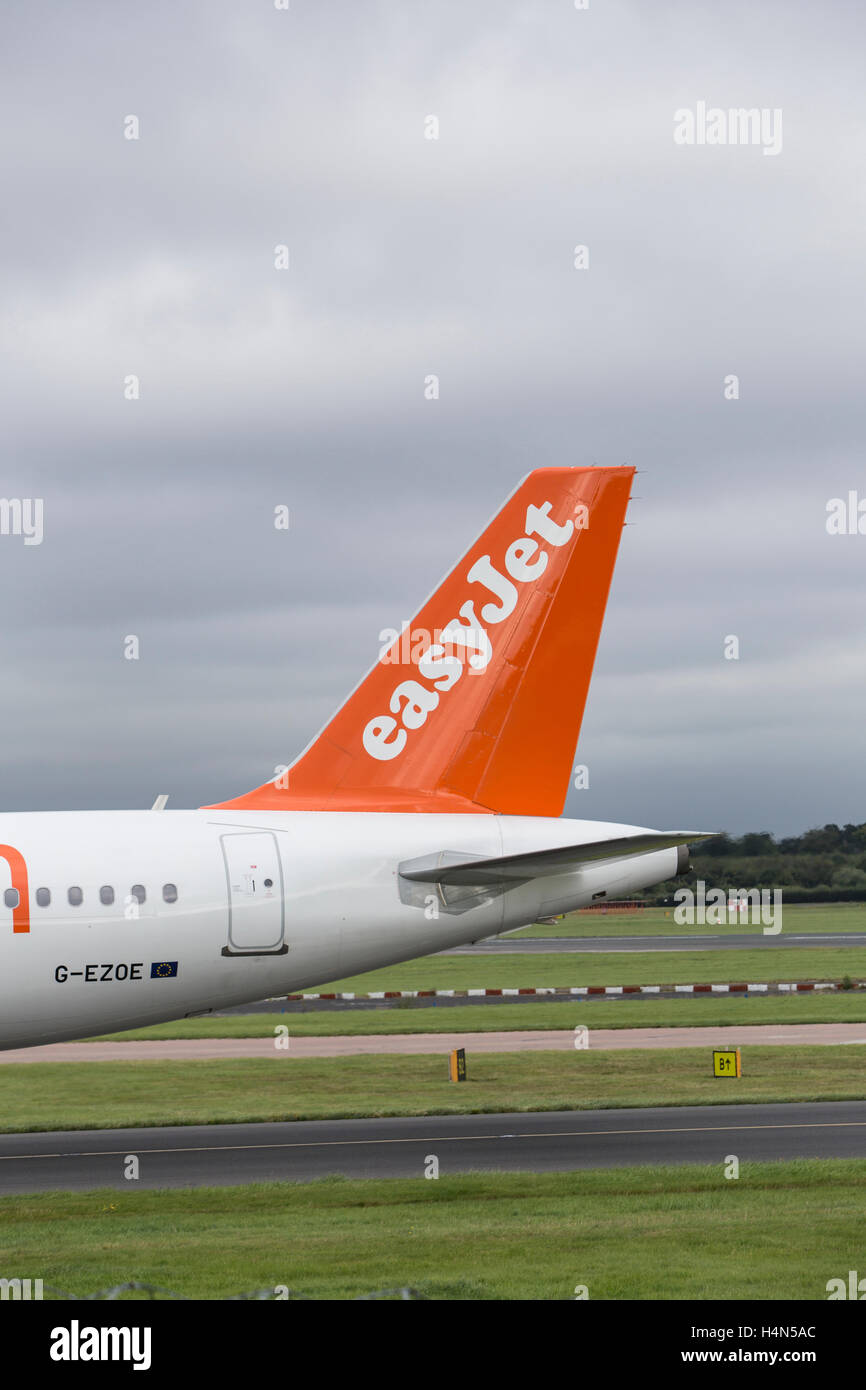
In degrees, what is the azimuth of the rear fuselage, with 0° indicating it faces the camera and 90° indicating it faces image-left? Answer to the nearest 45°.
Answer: approximately 90°
